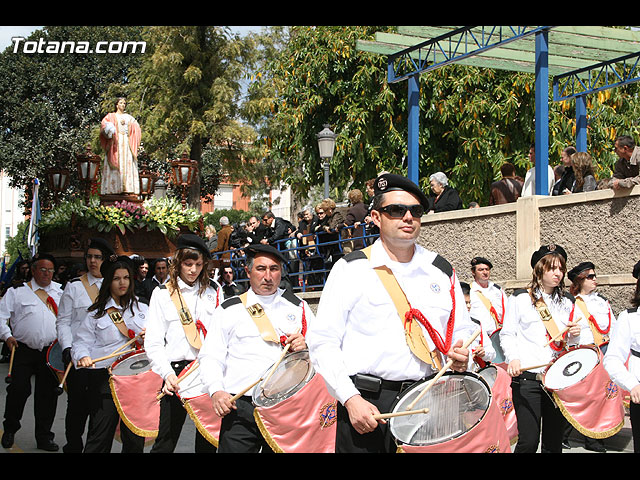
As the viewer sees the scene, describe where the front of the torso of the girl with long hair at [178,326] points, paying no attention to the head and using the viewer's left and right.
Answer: facing the viewer and to the right of the viewer

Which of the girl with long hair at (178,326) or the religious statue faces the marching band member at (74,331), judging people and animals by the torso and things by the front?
the religious statue

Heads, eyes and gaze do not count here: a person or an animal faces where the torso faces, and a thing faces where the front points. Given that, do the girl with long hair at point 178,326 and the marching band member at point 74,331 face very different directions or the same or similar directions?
same or similar directions

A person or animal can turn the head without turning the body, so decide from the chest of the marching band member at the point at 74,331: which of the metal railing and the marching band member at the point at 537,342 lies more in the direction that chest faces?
the marching band member

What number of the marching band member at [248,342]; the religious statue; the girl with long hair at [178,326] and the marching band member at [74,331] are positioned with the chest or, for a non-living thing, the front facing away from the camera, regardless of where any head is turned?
0

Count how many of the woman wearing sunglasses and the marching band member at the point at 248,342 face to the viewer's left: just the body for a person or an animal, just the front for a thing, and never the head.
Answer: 0

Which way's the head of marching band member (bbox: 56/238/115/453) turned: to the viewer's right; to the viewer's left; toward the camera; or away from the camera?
toward the camera

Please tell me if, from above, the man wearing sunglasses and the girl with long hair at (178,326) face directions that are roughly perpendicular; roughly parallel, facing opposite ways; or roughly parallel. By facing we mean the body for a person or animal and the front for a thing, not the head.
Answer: roughly parallel

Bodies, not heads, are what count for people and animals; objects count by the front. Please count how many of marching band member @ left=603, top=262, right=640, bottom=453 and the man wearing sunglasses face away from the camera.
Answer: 0

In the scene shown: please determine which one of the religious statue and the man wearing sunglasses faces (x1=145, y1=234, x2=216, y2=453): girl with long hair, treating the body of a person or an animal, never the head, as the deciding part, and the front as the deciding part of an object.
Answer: the religious statue

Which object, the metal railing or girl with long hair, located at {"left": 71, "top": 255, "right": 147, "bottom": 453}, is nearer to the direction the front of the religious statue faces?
the girl with long hair

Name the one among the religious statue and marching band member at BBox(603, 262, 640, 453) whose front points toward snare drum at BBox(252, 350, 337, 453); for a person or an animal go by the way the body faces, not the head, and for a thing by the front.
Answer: the religious statue

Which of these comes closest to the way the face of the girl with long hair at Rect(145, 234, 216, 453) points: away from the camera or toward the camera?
toward the camera

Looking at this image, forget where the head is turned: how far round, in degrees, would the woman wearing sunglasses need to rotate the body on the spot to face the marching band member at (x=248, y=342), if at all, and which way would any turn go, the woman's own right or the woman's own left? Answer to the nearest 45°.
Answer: approximately 90° to the woman's own right

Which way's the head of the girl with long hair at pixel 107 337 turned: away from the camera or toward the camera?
toward the camera

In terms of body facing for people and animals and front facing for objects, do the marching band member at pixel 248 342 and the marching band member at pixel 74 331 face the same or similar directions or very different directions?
same or similar directions

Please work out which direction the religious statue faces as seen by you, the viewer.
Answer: facing the viewer

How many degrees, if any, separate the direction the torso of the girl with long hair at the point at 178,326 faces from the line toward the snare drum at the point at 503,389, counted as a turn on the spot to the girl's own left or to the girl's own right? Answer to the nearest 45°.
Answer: approximately 45° to the girl's own left
